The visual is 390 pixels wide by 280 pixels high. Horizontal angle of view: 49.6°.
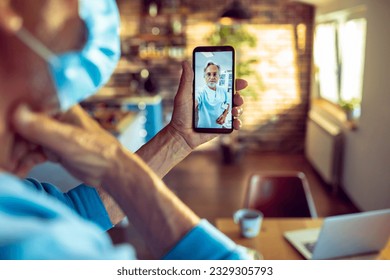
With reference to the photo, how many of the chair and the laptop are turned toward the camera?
1

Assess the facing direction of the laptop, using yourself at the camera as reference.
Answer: facing away from the viewer and to the left of the viewer

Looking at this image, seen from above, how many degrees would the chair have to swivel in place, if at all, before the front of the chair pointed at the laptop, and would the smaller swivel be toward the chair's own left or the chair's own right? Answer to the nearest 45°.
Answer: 0° — it already faces it
